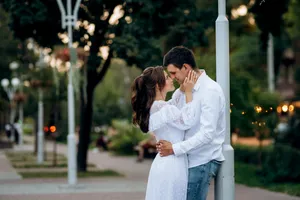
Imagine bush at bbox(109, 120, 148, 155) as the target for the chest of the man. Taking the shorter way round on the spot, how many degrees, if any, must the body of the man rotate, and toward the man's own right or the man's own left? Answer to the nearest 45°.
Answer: approximately 90° to the man's own right

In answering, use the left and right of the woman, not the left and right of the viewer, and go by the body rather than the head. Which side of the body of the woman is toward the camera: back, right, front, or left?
right

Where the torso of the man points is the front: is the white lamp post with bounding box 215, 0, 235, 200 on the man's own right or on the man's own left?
on the man's own right

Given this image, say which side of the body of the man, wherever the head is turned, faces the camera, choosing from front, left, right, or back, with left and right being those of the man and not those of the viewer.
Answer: left

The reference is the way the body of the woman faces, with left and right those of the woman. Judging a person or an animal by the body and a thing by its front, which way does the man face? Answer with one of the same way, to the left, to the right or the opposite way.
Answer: the opposite way

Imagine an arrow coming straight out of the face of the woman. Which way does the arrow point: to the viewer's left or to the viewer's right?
to the viewer's right

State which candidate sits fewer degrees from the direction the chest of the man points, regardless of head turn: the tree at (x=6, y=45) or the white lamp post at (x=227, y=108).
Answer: the tree

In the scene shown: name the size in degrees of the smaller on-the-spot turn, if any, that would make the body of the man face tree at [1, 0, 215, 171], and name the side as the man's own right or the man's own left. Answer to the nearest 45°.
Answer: approximately 90° to the man's own right

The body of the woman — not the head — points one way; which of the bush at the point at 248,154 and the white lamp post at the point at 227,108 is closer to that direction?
the white lamp post
